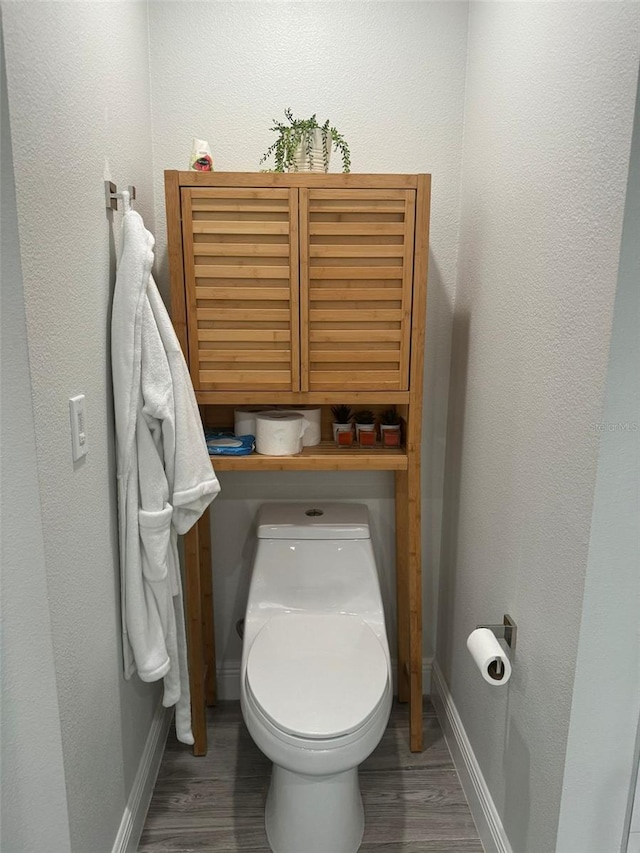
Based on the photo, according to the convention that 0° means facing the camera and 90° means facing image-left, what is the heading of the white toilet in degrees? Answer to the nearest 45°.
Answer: approximately 0°

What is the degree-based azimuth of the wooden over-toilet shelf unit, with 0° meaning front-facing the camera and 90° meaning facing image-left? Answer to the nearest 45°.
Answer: approximately 0°

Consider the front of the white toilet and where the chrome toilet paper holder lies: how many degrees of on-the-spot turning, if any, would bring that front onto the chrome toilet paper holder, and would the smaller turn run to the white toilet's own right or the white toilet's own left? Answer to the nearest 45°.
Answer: approximately 90° to the white toilet's own left

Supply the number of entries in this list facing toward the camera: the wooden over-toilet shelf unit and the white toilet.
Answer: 2
